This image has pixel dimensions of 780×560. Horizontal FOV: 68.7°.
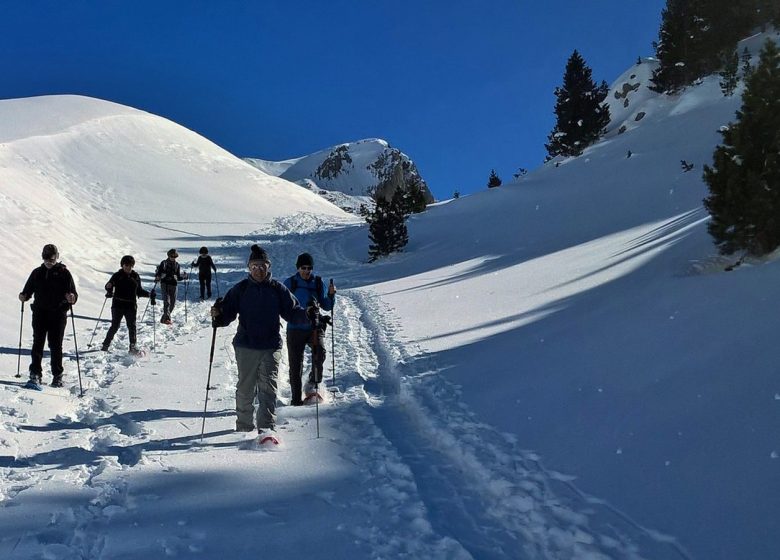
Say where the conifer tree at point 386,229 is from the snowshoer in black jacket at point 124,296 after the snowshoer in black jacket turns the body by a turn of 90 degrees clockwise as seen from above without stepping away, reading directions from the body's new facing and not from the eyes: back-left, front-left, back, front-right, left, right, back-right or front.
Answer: back-right

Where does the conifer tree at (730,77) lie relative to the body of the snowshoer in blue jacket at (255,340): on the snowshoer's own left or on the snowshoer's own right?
on the snowshoer's own left

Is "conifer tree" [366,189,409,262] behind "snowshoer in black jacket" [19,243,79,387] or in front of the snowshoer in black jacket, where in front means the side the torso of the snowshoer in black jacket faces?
behind

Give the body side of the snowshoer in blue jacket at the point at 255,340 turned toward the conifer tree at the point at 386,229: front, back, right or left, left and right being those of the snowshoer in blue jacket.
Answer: back

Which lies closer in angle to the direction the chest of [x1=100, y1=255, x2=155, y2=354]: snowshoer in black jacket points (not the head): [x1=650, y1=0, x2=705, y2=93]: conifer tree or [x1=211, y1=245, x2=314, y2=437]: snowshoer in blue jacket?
the snowshoer in blue jacket

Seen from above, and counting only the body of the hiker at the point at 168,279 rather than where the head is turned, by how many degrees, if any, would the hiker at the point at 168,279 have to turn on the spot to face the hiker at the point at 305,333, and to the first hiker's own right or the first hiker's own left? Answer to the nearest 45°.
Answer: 0° — they already face them

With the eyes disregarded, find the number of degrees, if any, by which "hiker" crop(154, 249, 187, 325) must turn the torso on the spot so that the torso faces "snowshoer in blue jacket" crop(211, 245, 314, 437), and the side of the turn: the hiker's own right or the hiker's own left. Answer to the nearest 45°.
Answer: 0° — they already face them

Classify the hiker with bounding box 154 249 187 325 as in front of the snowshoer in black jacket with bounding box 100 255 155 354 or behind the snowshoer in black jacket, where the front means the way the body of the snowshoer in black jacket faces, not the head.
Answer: behind

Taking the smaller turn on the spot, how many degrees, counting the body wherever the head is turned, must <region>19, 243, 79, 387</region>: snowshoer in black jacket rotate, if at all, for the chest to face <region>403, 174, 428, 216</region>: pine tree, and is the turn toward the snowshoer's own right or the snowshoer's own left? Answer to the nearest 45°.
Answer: approximately 135° to the snowshoer's own left

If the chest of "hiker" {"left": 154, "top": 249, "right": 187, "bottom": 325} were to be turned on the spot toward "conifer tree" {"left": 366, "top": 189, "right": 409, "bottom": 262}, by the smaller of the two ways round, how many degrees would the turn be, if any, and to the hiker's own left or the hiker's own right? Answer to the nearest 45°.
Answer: approximately 135° to the hiker's own left

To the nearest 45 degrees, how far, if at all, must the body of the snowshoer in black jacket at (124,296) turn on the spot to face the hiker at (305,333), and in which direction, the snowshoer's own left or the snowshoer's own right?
approximately 45° to the snowshoer's own left
